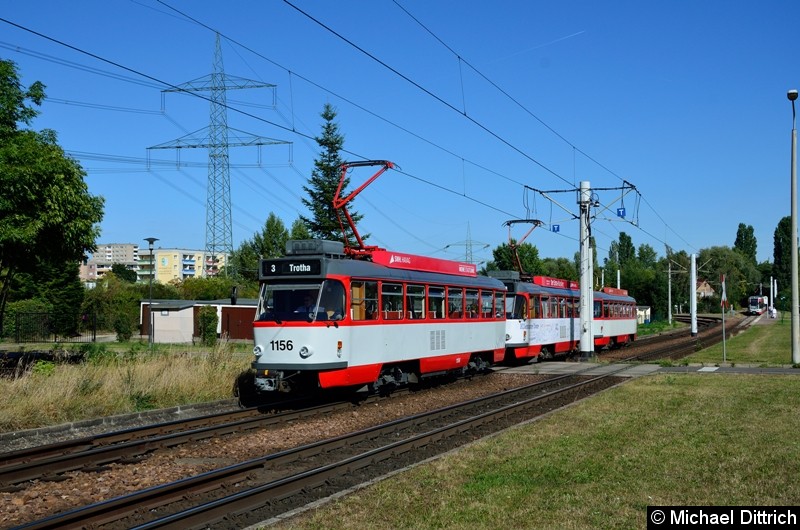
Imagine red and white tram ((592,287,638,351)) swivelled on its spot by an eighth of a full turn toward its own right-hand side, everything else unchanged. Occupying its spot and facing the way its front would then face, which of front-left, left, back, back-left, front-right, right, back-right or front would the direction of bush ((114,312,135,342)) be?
front

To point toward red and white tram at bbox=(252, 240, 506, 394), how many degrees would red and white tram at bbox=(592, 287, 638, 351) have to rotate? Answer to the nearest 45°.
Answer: approximately 45° to its left

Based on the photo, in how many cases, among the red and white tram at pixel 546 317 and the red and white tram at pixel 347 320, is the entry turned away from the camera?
0

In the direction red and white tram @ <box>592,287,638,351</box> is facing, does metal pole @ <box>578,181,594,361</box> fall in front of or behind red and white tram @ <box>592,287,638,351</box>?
in front

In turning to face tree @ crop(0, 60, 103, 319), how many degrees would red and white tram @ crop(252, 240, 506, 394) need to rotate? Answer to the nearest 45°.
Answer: approximately 45° to its right

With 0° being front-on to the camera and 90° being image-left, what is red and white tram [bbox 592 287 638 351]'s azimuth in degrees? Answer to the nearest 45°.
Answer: approximately 45°

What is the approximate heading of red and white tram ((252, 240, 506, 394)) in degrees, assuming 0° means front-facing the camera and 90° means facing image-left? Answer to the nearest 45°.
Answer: approximately 45°

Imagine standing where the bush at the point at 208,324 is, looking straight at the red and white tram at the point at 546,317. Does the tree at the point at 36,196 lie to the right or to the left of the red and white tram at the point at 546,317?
right

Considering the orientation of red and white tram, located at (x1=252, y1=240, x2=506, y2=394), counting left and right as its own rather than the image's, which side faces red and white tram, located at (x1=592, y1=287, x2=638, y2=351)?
back
